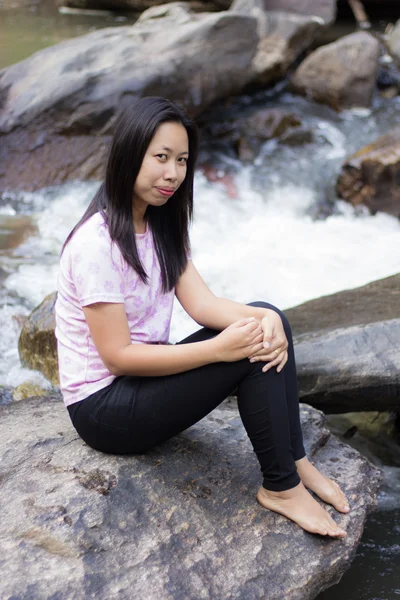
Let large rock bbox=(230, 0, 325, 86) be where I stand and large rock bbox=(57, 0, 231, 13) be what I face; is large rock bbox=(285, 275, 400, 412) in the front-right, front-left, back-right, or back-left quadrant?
back-left

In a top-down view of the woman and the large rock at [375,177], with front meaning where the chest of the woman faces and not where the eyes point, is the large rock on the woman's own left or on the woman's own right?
on the woman's own left

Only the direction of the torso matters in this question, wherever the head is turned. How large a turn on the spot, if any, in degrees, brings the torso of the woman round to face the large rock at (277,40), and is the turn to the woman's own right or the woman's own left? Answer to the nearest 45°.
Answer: approximately 135° to the woman's own left

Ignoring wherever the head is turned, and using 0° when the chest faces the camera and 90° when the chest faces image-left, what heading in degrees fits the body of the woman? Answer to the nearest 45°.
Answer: approximately 315°

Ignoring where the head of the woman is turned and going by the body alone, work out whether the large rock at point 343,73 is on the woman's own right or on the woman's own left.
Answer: on the woman's own left

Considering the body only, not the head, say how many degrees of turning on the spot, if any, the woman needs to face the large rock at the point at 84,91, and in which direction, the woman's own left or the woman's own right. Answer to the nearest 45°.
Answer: approximately 135° to the woman's own left

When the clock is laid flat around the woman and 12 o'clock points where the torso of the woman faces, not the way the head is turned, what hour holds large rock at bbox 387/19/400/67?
The large rock is roughly at 8 o'clock from the woman.

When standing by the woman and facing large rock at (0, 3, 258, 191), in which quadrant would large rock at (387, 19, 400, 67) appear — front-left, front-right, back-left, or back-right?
front-right

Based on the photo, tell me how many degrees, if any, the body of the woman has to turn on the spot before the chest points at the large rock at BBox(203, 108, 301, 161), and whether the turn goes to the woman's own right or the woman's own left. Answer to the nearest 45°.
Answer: approximately 135° to the woman's own left

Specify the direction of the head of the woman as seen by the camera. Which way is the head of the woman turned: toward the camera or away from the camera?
toward the camera

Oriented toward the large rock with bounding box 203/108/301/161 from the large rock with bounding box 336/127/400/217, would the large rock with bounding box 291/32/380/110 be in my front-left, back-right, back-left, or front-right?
front-right
